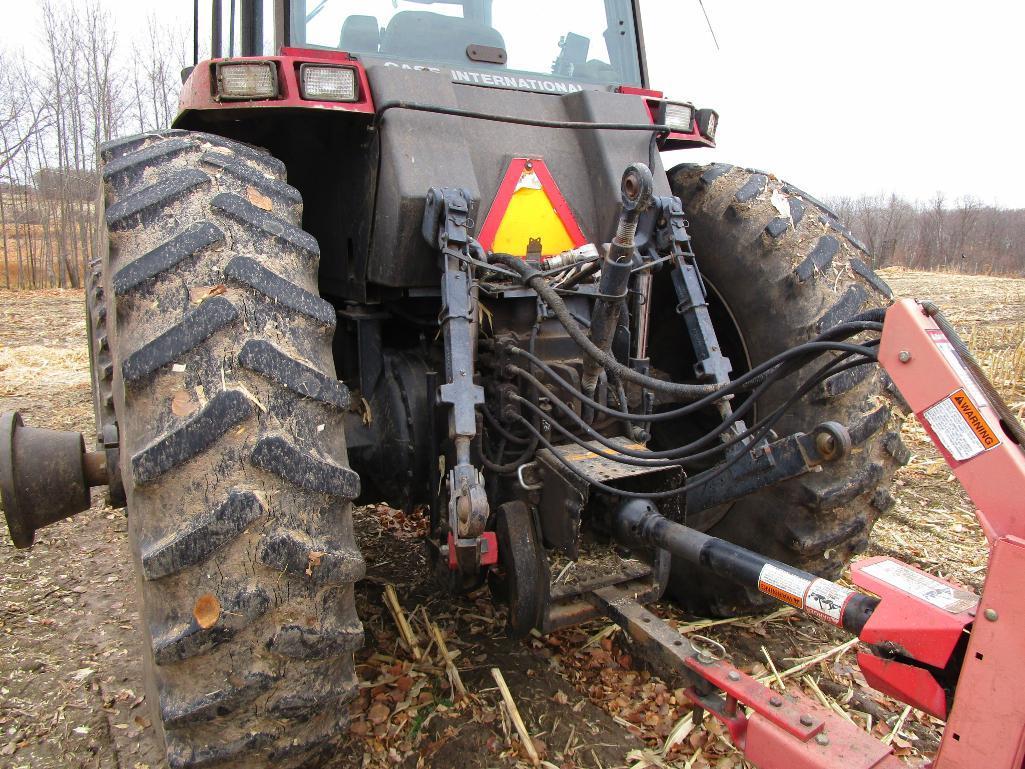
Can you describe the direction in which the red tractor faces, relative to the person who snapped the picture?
facing away from the viewer and to the left of the viewer
